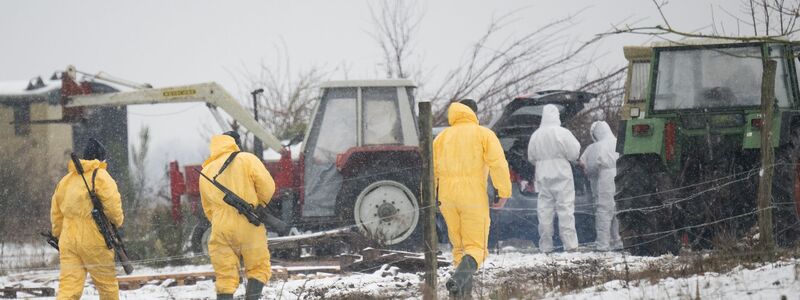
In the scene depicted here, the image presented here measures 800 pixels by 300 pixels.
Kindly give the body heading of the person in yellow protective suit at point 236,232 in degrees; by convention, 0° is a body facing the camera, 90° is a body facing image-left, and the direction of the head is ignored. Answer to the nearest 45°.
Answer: approximately 180°

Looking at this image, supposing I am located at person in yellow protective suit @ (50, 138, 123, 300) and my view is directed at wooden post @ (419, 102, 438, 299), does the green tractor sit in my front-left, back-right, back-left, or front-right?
front-left

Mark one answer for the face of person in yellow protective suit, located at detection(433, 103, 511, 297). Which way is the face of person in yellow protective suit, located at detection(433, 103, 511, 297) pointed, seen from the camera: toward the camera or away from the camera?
away from the camera

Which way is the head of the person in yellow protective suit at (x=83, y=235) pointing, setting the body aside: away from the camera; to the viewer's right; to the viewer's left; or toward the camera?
away from the camera

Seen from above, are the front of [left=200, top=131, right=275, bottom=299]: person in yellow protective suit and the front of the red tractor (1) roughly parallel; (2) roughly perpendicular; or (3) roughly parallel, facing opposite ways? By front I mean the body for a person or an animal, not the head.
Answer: roughly perpendicular
